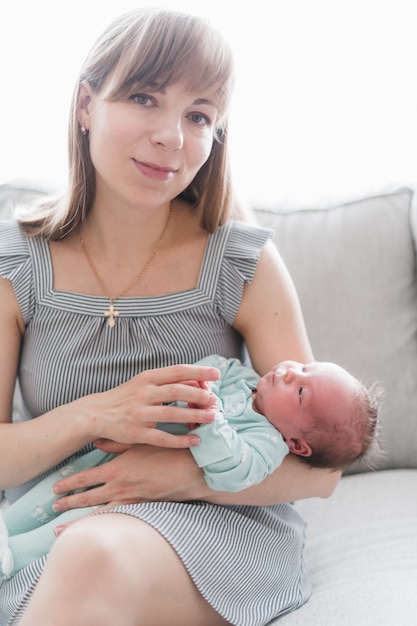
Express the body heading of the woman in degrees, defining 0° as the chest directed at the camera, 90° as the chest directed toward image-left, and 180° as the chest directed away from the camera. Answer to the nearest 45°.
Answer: approximately 0°

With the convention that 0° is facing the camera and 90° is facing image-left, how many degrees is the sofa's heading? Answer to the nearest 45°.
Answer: approximately 0°
